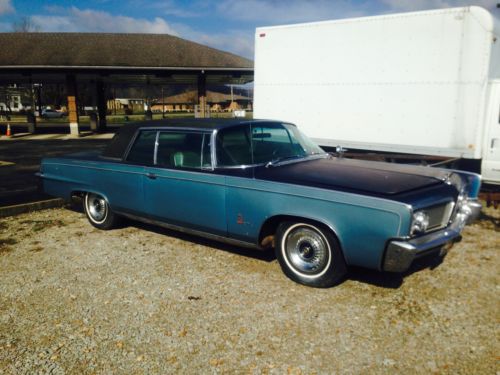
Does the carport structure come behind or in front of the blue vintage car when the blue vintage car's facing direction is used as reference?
behind

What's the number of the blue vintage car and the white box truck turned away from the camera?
0

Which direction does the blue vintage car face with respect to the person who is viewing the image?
facing the viewer and to the right of the viewer

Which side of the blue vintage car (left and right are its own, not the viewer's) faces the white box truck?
left

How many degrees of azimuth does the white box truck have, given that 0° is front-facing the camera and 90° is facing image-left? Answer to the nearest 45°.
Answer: approximately 315°

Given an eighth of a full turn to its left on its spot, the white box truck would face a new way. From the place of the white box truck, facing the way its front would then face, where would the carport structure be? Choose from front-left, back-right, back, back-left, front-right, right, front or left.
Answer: back-left
